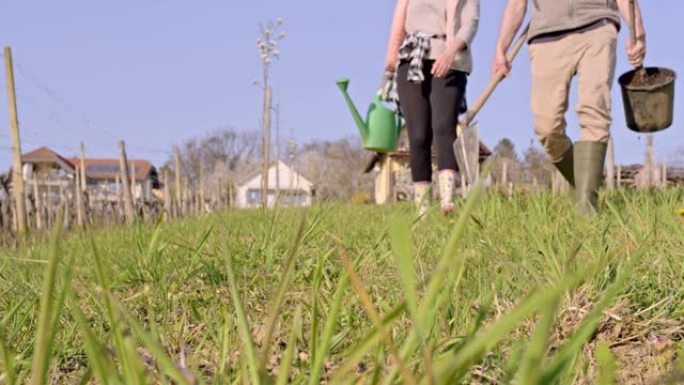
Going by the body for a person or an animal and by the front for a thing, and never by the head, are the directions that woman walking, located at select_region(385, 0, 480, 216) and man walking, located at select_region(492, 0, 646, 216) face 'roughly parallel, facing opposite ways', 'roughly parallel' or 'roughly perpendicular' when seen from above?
roughly parallel
